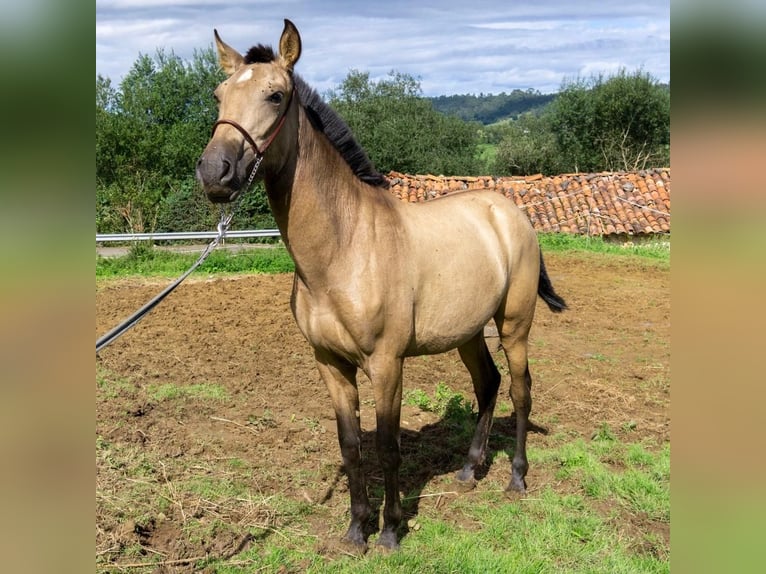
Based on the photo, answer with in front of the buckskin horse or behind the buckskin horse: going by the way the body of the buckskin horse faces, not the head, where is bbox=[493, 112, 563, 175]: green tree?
behind

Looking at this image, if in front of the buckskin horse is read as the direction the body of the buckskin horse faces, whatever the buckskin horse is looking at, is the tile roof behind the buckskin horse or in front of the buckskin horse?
behind

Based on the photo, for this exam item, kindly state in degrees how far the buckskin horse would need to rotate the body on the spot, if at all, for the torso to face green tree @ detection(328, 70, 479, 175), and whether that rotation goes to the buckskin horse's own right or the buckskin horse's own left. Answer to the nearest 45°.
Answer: approximately 135° to the buckskin horse's own right

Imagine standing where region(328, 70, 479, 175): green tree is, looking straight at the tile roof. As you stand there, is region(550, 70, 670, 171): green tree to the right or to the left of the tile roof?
left

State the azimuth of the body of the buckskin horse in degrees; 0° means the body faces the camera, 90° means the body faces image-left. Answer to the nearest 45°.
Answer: approximately 45°
